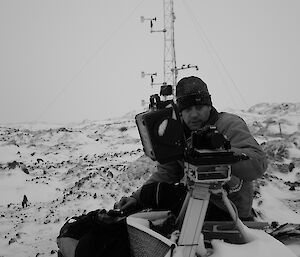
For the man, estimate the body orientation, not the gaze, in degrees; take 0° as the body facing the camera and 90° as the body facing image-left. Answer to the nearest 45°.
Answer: approximately 45°

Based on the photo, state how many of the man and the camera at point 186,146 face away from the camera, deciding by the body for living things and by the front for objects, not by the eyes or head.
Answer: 0

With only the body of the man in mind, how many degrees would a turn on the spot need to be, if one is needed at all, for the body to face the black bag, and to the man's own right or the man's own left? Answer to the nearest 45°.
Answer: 0° — they already face it

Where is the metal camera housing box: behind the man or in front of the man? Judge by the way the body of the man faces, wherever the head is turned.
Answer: in front

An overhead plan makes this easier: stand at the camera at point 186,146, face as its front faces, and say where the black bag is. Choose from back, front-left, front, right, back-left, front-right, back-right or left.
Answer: right

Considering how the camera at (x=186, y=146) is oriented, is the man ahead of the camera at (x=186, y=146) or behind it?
behind
